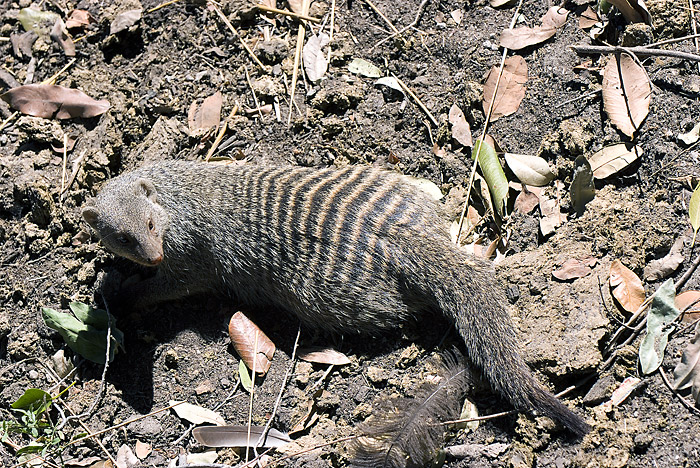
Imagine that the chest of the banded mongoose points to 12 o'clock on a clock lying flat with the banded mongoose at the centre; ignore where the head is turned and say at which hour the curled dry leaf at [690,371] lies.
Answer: The curled dry leaf is roughly at 7 o'clock from the banded mongoose.

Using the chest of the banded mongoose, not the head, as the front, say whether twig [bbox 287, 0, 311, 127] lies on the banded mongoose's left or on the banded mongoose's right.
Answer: on the banded mongoose's right

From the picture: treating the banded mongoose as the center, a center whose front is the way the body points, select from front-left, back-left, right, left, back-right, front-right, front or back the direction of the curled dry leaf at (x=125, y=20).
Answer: front-right

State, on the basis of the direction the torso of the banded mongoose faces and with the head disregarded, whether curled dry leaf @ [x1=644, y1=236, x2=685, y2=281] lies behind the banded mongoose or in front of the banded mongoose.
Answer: behind

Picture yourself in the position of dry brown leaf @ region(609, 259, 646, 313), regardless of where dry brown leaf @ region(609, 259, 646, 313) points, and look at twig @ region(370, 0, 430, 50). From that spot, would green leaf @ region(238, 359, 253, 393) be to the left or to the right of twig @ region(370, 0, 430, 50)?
left

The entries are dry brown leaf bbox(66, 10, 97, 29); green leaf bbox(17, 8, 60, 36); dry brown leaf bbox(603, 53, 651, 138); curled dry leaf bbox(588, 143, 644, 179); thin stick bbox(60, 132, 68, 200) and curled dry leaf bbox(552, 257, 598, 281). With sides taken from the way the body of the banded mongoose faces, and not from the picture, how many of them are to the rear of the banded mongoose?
3

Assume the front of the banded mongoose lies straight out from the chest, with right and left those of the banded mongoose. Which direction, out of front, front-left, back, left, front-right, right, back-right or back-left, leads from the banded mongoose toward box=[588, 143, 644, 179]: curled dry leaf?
back

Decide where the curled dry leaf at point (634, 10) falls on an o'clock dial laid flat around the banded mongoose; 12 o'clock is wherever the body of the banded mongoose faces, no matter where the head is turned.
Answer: The curled dry leaf is roughly at 5 o'clock from the banded mongoose.

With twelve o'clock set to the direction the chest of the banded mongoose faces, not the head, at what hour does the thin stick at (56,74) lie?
The thin stick is roughly at 1 o'clock from the banded mongoose.

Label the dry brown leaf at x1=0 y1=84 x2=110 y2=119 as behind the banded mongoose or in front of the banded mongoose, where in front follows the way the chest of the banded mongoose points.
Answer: in front

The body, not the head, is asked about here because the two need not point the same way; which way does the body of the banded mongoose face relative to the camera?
to the viewer's left

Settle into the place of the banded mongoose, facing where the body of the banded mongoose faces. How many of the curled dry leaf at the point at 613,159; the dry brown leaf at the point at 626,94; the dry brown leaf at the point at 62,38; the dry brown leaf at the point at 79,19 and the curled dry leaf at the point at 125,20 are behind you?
2
